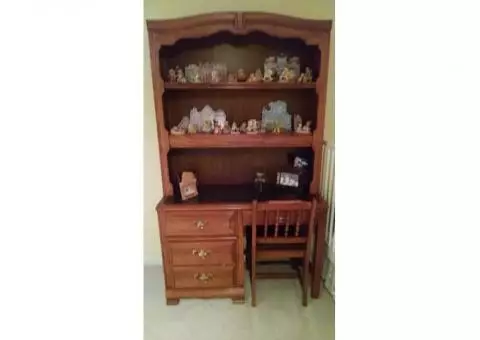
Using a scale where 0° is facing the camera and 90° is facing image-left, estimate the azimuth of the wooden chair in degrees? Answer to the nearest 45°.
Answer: approximately 180°

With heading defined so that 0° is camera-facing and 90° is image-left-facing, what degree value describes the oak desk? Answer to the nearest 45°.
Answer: approximately 0°

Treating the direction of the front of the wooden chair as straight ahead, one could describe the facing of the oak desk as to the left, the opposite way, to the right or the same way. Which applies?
the opposite way
